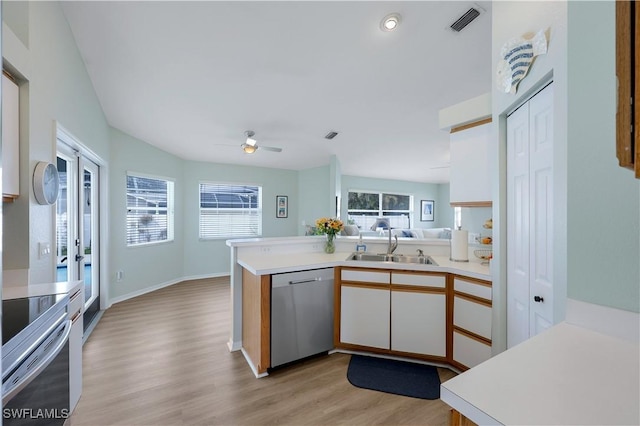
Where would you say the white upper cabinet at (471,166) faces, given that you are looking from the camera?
facing the viewer and to the left of the viewer

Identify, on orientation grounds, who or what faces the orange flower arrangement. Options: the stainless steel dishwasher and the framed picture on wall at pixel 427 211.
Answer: the framed picture on wall

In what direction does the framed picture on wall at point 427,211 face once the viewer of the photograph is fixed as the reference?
facing the viewer

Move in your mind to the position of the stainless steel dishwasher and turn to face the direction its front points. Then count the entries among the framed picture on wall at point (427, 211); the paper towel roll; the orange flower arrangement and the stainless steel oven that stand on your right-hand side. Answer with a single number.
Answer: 1

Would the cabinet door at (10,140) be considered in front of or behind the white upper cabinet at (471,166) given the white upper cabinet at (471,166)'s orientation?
in front

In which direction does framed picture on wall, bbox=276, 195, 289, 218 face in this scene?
toward the camera

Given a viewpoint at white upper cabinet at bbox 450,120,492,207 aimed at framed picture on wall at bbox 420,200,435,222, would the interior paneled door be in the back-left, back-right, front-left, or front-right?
back-right

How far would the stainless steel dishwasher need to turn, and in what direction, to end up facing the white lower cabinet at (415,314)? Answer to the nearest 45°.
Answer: approximately 45° to its left

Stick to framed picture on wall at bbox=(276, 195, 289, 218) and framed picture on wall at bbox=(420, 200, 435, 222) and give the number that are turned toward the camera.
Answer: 2

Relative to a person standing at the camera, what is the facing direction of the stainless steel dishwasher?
facing the viewer and to the right of the viewer

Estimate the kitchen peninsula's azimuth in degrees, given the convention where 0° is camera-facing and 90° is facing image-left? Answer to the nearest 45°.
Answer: approximately 0°

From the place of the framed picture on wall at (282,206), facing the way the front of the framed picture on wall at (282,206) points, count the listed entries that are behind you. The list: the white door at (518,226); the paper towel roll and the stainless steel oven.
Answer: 0

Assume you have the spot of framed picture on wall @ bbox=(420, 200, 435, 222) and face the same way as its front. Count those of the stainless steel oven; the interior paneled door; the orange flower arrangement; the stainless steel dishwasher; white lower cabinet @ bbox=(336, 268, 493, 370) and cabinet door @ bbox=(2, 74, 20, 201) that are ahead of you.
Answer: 6

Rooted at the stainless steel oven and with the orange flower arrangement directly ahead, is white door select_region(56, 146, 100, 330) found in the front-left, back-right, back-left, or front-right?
front-left

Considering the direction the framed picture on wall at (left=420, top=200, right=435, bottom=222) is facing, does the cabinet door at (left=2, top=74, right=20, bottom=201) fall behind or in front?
in front

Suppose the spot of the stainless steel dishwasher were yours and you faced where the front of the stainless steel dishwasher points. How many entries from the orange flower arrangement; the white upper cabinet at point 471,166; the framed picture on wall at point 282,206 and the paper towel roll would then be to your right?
0

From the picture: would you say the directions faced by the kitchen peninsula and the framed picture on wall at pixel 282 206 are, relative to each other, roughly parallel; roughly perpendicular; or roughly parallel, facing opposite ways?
roughly parallel
